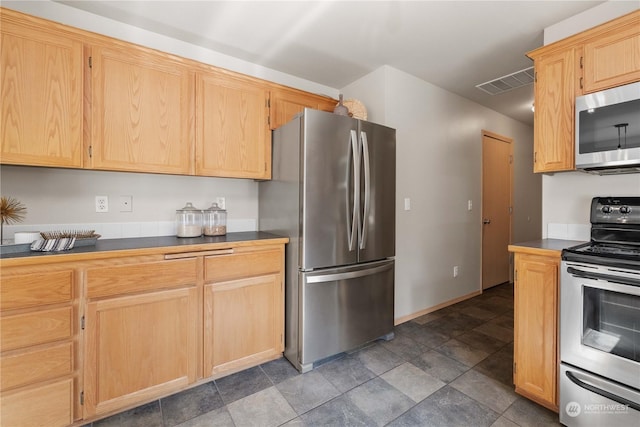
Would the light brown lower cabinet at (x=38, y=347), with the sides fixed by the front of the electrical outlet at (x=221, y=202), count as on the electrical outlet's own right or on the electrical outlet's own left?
on the electrical outlet's own right

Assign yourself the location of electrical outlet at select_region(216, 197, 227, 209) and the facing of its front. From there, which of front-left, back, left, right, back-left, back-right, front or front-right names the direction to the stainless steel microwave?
front-left

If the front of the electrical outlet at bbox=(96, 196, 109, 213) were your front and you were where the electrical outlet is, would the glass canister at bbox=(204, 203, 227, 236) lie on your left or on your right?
on your left

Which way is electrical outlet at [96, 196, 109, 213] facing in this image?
toward the camera

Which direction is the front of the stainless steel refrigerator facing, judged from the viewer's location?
facing the viewer and to the right of the viewer

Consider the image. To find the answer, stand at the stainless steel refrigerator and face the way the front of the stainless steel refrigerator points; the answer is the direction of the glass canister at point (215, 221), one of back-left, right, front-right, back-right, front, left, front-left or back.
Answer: back-right

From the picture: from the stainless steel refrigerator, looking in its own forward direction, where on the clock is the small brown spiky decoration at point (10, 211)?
The small brown spiky decoration is roughly at 4 o'clock from the stainless steel refrigerator.

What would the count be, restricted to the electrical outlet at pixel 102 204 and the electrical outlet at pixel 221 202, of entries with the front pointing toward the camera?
2

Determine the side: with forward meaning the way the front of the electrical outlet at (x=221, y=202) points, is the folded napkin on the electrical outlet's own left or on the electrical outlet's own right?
on the electrical outlet's own right

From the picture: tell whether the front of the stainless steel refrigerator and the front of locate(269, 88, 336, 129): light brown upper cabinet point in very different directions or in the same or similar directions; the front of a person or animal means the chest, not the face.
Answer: same or similar directions

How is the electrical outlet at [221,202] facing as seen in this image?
toward the camera

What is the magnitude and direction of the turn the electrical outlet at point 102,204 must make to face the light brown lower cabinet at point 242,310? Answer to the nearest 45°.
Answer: approximately 45° to its left

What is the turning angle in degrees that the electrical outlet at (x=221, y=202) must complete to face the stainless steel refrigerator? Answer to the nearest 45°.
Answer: approximately 45° to its left
